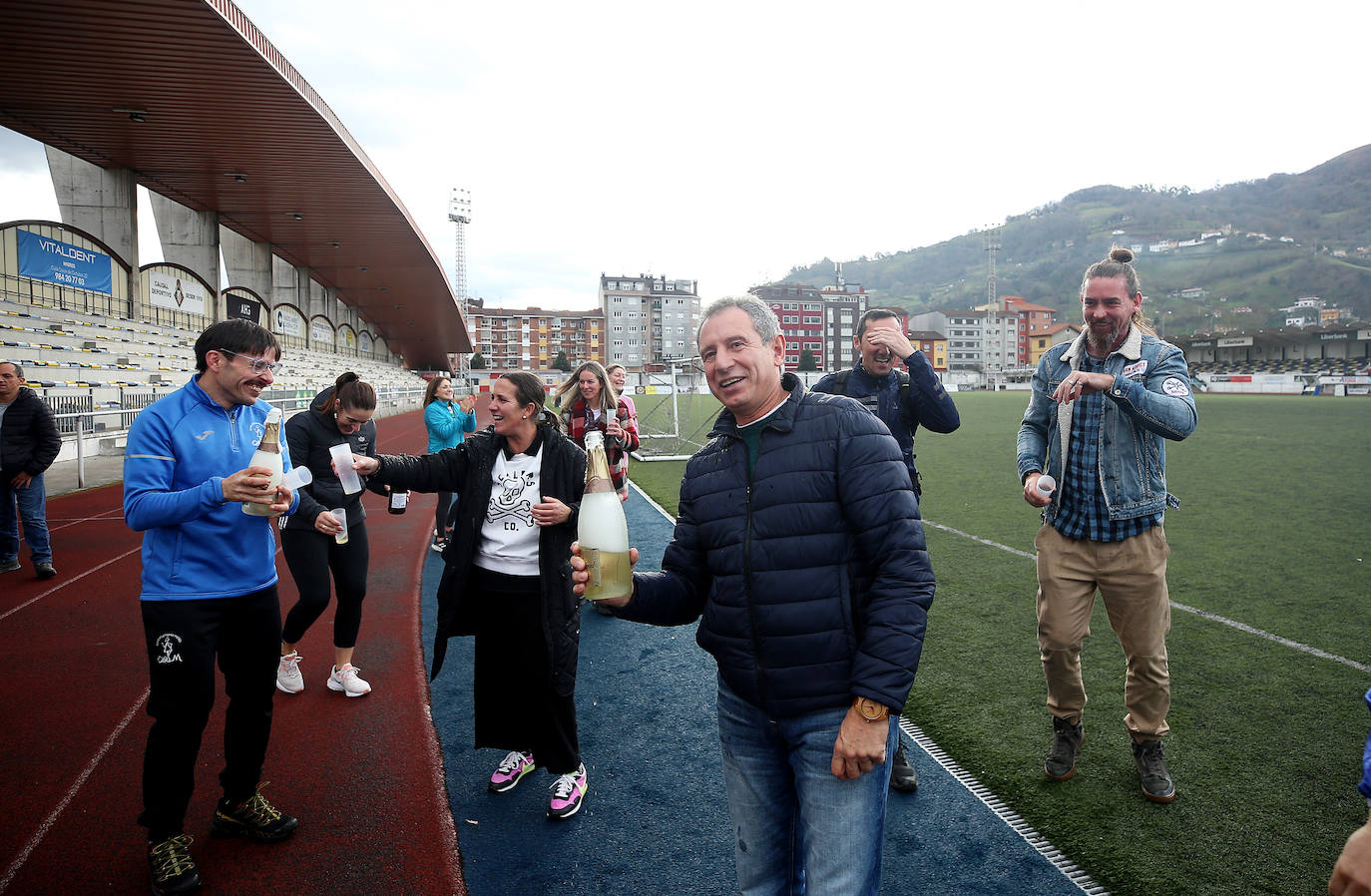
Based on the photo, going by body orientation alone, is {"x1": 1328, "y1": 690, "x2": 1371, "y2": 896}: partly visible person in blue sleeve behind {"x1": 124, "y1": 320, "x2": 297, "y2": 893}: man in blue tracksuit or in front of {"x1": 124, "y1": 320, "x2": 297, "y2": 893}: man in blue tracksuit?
in front

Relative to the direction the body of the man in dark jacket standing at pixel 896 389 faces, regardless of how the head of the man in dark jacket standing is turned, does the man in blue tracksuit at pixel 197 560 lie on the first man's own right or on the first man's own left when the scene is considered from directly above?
on the first man's own right

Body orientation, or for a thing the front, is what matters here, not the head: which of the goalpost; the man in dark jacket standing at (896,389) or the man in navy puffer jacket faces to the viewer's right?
the goalpost

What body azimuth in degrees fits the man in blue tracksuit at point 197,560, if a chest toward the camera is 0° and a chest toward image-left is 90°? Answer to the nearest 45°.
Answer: approximately 315°

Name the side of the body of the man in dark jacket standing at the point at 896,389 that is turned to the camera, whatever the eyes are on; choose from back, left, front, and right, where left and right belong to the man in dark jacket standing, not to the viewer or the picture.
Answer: front

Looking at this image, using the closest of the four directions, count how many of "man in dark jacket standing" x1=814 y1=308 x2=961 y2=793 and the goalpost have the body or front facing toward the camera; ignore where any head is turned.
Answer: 1

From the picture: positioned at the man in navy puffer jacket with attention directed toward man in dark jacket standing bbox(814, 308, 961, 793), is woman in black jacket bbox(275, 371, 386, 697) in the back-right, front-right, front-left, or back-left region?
front-left

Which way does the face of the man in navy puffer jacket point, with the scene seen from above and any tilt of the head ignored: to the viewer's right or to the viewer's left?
to the viewer's left

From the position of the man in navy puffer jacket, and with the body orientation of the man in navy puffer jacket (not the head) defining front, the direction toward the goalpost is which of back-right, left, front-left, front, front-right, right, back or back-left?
back-right

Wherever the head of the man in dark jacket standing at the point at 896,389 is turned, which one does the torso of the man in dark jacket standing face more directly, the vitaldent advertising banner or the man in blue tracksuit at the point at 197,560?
the man in blue tracksuit

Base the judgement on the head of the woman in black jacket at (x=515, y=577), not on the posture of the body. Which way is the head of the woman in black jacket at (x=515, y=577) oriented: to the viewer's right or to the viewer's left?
to the viewer's left

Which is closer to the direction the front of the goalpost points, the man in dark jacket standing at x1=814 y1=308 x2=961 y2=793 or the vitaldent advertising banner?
the man in dark jacket standing

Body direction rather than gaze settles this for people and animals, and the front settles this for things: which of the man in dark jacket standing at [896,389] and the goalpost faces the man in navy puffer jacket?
the man in dark jacket standing

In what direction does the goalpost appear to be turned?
to the viewer's right

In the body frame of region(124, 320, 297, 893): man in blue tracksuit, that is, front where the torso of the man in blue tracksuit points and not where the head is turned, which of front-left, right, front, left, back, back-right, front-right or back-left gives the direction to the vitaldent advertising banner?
back-left

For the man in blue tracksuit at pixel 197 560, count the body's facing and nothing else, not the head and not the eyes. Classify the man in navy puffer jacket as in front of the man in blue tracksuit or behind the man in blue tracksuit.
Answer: in front
